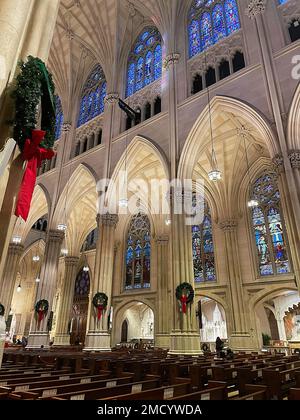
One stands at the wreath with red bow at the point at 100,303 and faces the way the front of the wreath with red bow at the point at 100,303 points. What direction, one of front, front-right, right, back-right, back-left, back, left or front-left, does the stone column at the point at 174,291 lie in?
front-left

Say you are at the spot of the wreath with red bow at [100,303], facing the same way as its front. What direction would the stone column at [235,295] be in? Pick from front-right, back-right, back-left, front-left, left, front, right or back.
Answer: left

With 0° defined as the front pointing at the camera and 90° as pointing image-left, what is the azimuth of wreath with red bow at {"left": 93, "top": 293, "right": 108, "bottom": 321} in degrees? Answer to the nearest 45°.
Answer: approximately 0°

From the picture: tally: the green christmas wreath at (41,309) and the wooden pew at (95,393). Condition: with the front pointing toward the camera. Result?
1

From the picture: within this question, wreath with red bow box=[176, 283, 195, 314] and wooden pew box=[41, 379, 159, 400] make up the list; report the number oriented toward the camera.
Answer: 1

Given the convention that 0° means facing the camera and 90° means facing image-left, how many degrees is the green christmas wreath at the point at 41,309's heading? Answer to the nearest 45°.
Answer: approximately 0°

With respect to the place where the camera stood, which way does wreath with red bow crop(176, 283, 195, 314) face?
facing the viewer

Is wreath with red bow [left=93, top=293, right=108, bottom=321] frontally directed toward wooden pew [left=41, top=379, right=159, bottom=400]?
yes

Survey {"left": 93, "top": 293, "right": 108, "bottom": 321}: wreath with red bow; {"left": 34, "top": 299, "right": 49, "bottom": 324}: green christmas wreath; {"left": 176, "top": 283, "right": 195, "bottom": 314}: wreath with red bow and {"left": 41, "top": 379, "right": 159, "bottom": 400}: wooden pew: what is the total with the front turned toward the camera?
3
